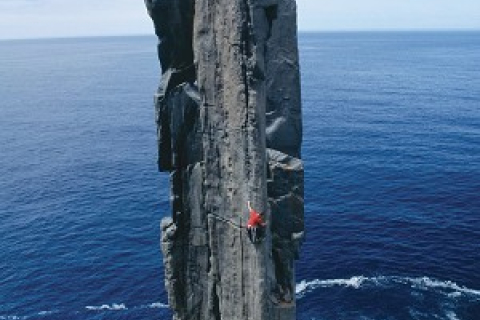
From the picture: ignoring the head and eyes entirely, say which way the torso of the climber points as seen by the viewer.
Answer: away from the camera
